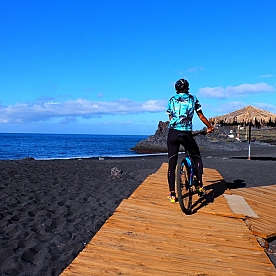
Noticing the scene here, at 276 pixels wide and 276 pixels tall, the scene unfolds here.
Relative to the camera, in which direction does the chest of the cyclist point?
away from the camera

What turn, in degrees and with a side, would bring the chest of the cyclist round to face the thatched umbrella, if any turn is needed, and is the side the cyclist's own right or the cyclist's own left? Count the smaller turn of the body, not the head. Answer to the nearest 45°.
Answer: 0° — they already face it
